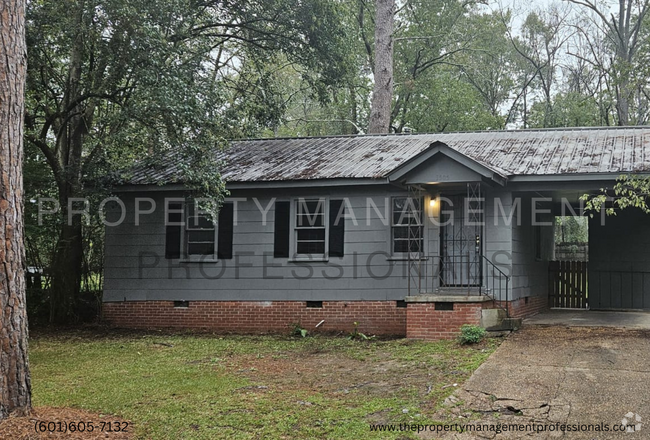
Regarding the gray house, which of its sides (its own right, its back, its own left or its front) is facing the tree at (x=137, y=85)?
right

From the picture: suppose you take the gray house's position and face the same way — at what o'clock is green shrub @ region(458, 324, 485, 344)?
The green shrub is roughly at 11 o'clock from the gray house.

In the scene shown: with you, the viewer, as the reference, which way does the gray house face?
facing the viewer

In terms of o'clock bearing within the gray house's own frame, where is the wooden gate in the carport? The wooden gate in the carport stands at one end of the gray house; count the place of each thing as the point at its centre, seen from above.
The wooden gate in the carport is roughly at 8 o'clock from the gray house.

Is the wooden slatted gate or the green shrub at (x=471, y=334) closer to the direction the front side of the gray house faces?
the green shrub
